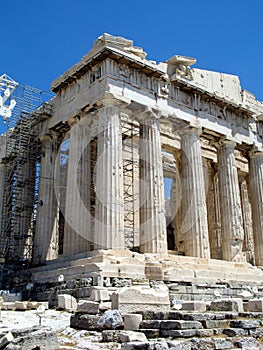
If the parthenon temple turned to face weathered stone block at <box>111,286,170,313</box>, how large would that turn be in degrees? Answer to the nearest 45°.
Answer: approximately 45° to its right

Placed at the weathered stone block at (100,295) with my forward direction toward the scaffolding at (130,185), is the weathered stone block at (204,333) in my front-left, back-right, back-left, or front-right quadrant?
back-right

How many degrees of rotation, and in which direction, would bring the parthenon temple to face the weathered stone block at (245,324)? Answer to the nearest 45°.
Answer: approximately 45° to its right

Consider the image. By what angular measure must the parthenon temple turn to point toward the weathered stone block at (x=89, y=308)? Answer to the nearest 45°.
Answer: approximately 45° to its right

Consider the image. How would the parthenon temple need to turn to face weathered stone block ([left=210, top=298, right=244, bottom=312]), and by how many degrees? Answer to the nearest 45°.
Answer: approximately 45° to its right

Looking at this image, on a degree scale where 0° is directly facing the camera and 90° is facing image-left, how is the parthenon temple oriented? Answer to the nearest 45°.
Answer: approximately 315°

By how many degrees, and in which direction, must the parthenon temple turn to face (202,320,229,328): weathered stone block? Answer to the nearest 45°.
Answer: approximately 45° to its right

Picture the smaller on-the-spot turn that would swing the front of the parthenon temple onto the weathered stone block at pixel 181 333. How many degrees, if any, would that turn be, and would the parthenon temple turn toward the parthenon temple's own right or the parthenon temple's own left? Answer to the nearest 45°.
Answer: approximately 45° to the parthenon temple's own right
